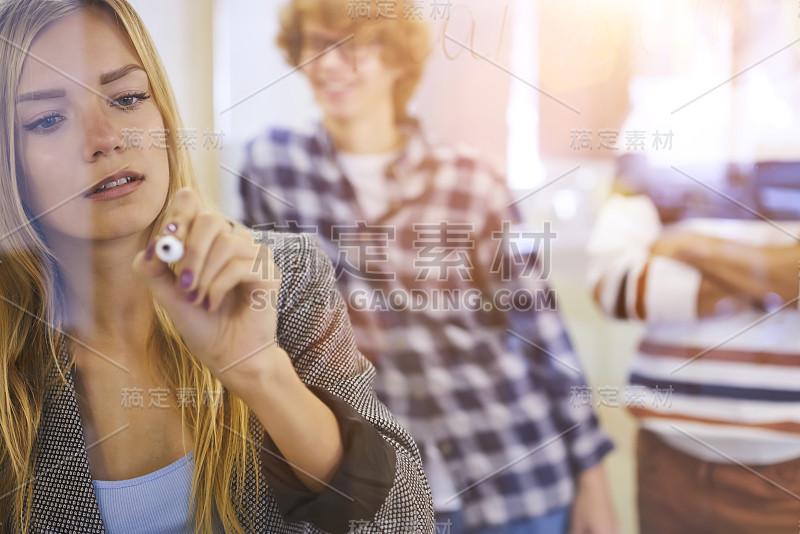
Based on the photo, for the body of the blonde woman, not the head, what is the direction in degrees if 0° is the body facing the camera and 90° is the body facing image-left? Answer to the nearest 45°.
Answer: approximately 0°

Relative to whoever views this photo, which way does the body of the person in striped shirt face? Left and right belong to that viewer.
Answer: facing the viewer

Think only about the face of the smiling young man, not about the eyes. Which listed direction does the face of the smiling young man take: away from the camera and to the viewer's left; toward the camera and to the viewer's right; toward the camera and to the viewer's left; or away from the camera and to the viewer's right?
toward the camera and to the viewer's left

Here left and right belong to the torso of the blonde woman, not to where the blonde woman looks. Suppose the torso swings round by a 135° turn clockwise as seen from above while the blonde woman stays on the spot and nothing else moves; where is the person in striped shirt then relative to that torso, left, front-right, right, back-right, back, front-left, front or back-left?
back-right
